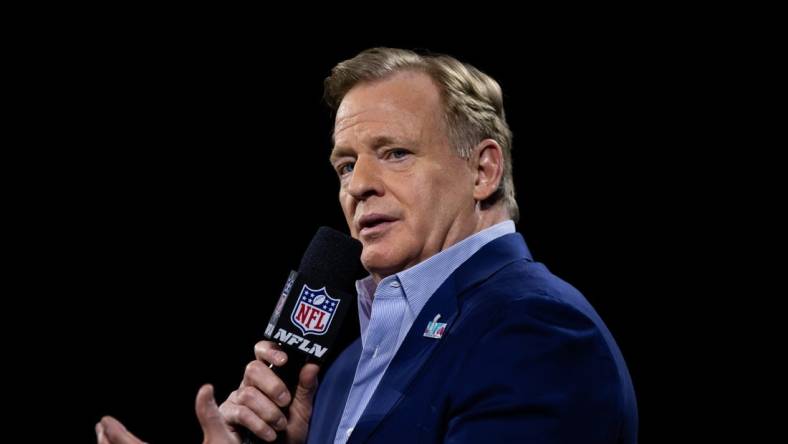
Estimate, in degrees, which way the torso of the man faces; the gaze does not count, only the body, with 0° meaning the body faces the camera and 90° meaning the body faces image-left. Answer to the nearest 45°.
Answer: approximately 45°
